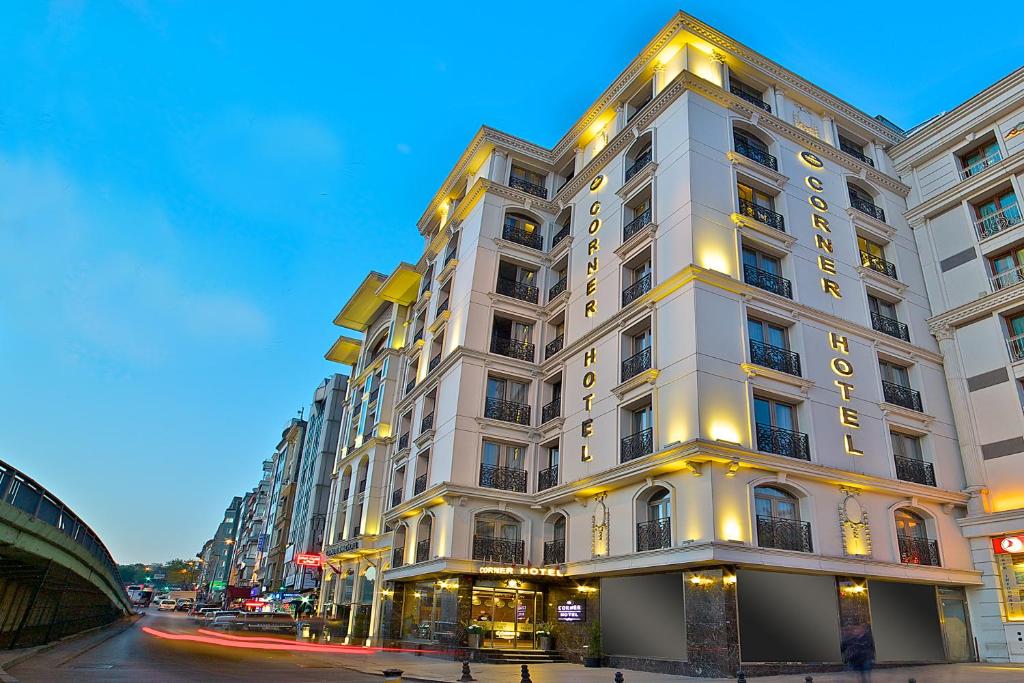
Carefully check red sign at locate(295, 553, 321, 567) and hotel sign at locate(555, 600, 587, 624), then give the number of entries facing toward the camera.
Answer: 2

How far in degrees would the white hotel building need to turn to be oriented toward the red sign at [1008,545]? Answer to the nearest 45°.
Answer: approximately 135° to its left

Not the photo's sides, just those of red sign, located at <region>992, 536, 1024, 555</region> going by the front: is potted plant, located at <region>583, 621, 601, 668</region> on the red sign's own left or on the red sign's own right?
on the red sign's own right

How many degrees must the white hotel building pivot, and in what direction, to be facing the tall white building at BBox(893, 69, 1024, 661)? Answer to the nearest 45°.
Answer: approximately 135° to its left

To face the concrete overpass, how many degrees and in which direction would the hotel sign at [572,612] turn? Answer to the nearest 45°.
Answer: approximately 45° to its right

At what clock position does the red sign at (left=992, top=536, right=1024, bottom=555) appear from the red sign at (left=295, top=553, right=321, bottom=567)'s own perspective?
the red sign at (left=992, top=536, right=1024, bottom=555) is roughly at 11 o'clock from the red sign at (left=295, top=553, right=321, bottom=567).

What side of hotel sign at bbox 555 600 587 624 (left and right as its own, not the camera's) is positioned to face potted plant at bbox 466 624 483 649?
right

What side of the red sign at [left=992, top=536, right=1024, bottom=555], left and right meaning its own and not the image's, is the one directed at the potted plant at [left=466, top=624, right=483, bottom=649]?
right

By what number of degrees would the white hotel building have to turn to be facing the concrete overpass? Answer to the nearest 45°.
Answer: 0° — it already faces it

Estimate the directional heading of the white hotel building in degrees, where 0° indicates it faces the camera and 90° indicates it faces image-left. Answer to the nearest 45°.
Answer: approximately 45°
